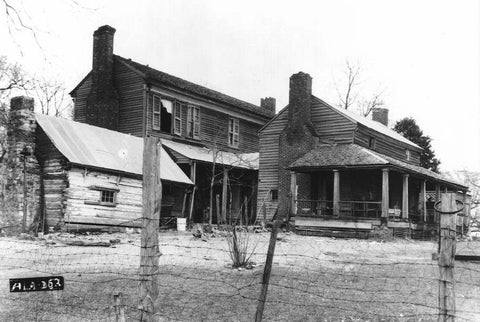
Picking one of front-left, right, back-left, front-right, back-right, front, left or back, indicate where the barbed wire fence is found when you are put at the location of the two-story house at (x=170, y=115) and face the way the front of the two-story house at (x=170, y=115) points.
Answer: front-right

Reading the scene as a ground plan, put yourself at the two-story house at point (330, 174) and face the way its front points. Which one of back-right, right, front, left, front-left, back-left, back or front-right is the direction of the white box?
right

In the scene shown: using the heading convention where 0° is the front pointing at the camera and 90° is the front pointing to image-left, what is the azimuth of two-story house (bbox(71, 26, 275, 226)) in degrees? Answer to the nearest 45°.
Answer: approximately 315°

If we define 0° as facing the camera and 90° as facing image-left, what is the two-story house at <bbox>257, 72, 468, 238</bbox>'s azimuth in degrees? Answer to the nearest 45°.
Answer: approximately 315°

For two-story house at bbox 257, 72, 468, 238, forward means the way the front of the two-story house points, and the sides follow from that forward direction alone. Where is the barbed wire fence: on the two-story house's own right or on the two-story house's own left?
on the two-story house's own right

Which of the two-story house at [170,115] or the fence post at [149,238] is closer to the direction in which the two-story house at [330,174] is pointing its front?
the fence post

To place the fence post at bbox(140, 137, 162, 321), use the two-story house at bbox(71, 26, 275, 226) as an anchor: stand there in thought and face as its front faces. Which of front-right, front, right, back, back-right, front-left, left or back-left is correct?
front-right

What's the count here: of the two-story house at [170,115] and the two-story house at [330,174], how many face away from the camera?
0

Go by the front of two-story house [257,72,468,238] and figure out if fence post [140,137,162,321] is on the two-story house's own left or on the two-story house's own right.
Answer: on the two-story house's own right
